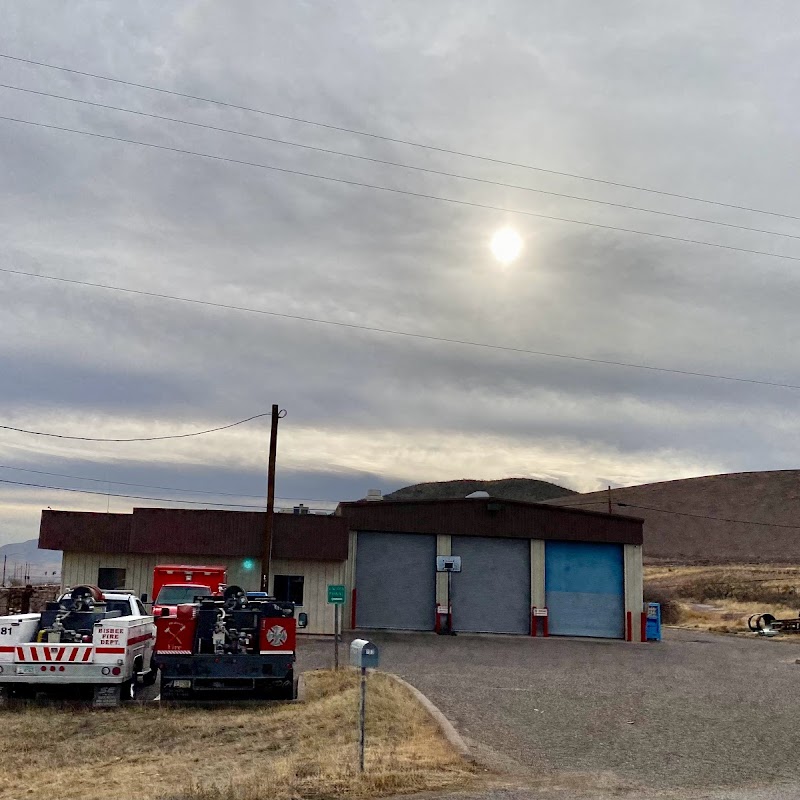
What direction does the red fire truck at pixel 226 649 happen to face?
away from the camera

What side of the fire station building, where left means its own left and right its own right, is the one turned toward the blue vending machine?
left

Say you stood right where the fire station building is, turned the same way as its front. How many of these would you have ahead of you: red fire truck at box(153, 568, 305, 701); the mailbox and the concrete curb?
3

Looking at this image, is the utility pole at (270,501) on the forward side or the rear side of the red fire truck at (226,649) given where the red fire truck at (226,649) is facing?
on the forward side

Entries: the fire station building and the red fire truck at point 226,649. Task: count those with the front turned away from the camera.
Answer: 1

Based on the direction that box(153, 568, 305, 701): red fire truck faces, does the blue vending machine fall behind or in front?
in front

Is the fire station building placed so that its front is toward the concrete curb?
yes

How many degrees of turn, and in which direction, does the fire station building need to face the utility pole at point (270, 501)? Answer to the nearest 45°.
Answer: approximately 45° to its right

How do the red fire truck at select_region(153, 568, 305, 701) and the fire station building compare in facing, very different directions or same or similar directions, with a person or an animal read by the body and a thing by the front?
very different directions

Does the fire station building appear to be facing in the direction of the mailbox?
yes

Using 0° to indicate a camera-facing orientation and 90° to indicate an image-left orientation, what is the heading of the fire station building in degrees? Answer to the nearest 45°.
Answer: approximately 0°

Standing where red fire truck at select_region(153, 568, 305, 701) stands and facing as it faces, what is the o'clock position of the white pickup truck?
The white pickup truck is roughly at 9 o'clock from the red fire truck.

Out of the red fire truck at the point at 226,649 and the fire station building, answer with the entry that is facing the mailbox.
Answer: the fire station building

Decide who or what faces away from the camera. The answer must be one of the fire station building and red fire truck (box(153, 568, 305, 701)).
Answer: the red fire truck
